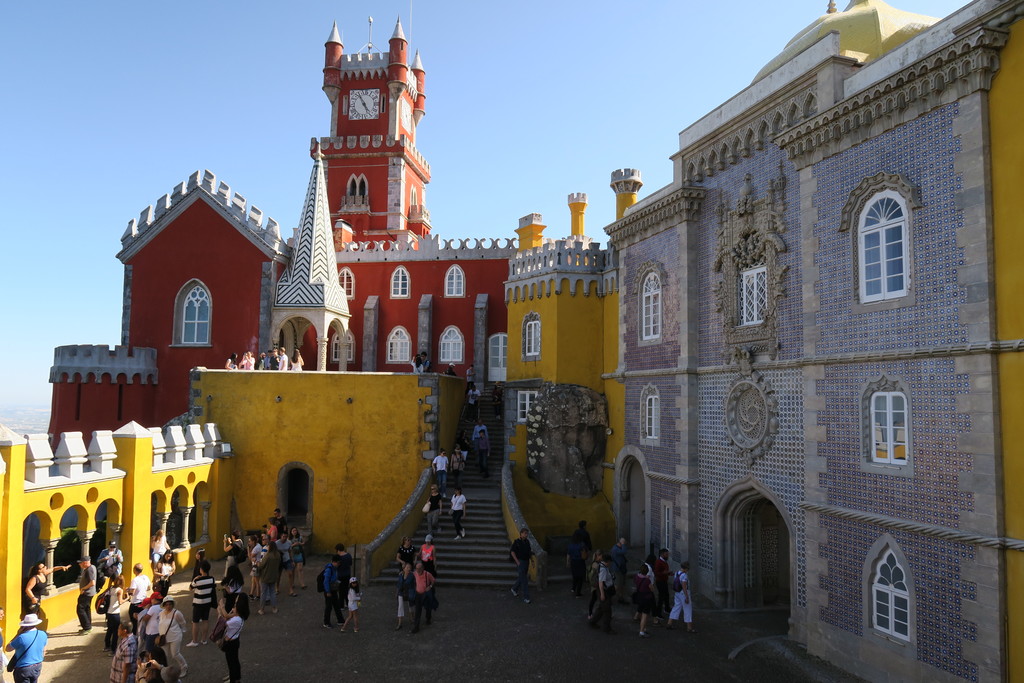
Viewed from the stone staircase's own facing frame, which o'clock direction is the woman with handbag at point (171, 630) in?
The woman with handbag is roughly at 1 o'clock from the stone staircase.

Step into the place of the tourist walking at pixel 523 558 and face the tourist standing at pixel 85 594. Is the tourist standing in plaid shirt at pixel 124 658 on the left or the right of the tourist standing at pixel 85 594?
left

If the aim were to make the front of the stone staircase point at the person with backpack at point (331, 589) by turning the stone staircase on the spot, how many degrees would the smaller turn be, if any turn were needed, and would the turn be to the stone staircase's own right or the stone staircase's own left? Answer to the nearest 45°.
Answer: approximately 45° to the stone staircase's own right

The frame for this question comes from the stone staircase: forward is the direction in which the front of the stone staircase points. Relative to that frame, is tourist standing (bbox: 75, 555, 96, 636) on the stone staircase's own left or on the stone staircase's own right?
on the stone staircase's own right

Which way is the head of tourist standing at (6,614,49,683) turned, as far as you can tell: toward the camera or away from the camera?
away from the camera

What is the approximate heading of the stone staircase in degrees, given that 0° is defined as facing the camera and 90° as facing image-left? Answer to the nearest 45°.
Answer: approximately 0°

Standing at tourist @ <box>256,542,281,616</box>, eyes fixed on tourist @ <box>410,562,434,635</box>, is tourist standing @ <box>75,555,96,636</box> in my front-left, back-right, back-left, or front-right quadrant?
back-right
